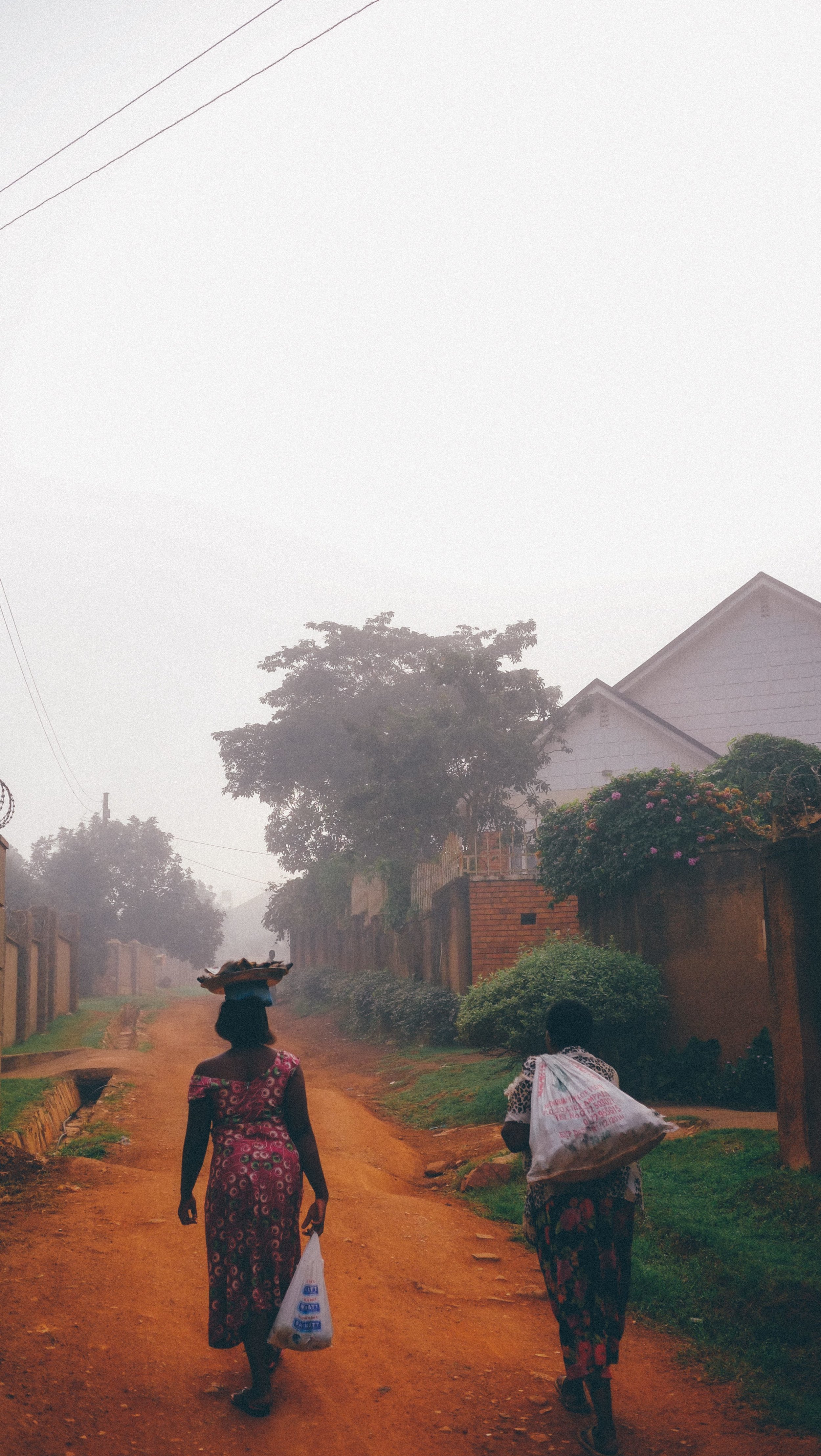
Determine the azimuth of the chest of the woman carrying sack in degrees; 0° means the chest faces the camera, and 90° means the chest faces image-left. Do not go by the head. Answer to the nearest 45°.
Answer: approximately 180°

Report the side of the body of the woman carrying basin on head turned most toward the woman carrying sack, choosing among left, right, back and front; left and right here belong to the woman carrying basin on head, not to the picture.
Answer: right

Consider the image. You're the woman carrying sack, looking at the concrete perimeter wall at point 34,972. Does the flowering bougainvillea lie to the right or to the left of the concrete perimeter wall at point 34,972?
right

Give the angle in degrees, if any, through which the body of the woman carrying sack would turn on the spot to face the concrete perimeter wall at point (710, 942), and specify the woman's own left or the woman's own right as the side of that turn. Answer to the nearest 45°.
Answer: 0° — they already face it

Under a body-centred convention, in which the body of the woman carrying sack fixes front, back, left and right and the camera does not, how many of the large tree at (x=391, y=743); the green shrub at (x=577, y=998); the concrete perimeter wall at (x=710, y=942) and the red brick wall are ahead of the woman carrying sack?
4

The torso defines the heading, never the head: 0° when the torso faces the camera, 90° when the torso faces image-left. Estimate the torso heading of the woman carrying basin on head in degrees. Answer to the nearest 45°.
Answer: approximately 180°

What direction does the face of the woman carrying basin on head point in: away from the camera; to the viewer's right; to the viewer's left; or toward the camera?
away from the camera

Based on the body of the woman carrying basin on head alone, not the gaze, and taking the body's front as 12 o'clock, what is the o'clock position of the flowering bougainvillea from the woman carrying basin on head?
The flowering bougainvillea is roughly at 1 o'clock from the woman carrying basin on head.

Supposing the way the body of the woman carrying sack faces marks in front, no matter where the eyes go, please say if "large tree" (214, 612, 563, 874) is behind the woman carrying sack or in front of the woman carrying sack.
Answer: in front

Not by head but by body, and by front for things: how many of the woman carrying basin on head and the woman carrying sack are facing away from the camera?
2
